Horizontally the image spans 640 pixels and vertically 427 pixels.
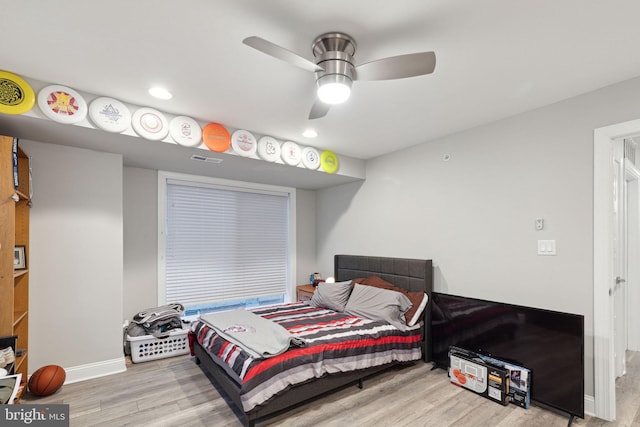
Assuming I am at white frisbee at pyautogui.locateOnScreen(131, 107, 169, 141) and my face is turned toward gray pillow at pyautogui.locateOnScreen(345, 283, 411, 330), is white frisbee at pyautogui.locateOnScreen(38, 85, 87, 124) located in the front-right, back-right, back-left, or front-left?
back-right

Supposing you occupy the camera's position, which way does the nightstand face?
facing the viewer and to the left of the viewer

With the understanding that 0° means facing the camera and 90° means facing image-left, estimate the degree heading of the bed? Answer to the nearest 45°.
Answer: approximately 45°

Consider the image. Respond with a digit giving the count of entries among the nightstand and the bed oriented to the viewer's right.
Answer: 0

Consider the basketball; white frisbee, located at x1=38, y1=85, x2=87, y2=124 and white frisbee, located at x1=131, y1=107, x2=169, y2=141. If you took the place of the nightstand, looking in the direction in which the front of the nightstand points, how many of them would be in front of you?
3

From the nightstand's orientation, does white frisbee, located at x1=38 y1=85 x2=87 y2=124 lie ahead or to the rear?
ahead

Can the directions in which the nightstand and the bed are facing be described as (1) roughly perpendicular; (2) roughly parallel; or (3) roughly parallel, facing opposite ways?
roughly parallel

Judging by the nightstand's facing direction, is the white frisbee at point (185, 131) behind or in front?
in front
